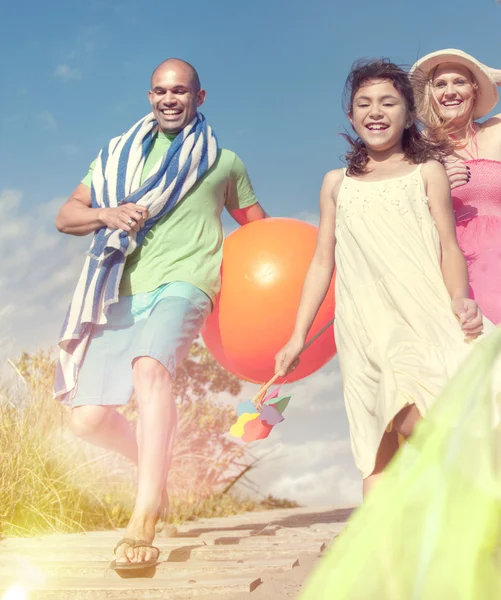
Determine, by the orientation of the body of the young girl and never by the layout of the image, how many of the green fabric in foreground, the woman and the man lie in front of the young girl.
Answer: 1

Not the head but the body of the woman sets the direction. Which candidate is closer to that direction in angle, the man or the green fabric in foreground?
the green fabric in foreground

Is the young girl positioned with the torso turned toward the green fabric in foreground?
yes

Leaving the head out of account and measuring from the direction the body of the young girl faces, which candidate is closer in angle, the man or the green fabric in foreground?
the green fabric in foreground

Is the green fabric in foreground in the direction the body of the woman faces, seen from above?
yes

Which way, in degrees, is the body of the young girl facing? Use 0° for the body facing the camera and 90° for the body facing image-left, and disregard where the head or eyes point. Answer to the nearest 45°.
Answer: approximately 0°

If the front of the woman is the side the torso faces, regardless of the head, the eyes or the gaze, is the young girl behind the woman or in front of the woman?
in front

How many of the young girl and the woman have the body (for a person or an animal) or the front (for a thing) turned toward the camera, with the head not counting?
2

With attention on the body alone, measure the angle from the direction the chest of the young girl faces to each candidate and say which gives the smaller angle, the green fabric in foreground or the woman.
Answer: the green fabric in foreground
